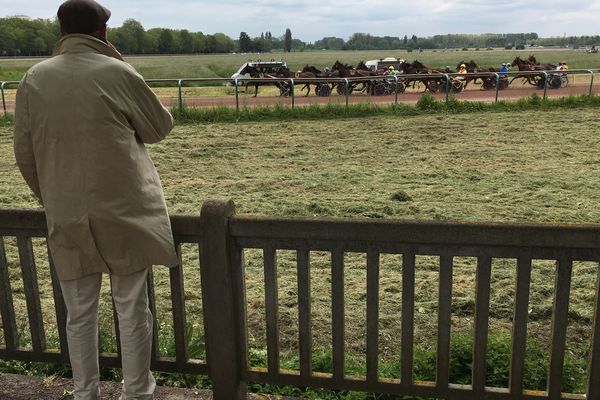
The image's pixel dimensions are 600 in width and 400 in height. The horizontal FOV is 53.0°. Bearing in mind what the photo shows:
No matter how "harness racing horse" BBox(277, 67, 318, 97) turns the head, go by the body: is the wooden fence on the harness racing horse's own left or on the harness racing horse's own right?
on the harness racing horse's own left

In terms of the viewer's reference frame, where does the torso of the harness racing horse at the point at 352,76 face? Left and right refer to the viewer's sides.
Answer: facing to the left of the viewer

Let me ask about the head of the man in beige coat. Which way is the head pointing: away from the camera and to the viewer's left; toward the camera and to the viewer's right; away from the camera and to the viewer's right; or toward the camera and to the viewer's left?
away from the camera and to the viewer's right

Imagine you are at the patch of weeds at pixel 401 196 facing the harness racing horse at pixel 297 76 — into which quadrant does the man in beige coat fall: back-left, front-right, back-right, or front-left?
back-left

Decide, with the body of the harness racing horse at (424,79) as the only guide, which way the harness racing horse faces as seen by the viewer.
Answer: to the viewer's left

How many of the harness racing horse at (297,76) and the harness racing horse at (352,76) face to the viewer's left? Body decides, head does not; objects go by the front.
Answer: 2

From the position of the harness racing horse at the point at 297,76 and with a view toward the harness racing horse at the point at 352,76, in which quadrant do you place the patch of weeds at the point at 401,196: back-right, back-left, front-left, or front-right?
front-right

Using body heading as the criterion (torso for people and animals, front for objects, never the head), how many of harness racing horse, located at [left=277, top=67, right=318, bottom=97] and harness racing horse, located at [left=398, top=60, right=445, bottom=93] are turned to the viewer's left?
2

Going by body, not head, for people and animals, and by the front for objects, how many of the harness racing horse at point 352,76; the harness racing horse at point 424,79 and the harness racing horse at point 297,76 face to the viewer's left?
3

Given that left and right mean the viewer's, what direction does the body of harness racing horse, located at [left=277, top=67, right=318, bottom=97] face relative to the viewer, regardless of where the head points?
facing to the left of the viewer

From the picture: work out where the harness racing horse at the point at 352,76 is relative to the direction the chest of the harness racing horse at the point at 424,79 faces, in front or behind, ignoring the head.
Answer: in front

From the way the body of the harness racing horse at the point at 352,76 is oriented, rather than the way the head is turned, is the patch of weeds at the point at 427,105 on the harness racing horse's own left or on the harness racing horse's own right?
on the harness racing horse's own left
